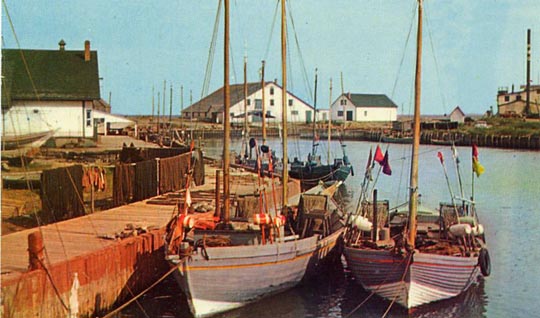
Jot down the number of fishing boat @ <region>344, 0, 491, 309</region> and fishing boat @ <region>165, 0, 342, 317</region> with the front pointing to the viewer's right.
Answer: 0

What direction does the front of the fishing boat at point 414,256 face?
toward the camera

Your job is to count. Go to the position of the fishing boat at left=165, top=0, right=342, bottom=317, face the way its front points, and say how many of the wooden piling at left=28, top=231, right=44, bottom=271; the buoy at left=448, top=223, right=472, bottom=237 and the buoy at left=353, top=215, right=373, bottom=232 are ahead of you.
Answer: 1

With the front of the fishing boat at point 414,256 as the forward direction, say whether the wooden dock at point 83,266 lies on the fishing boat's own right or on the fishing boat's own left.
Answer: on the fishing boat's own right

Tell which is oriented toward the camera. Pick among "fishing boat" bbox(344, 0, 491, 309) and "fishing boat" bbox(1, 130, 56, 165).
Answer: "fishing boat" bbox(344, 0, 491, 309)
